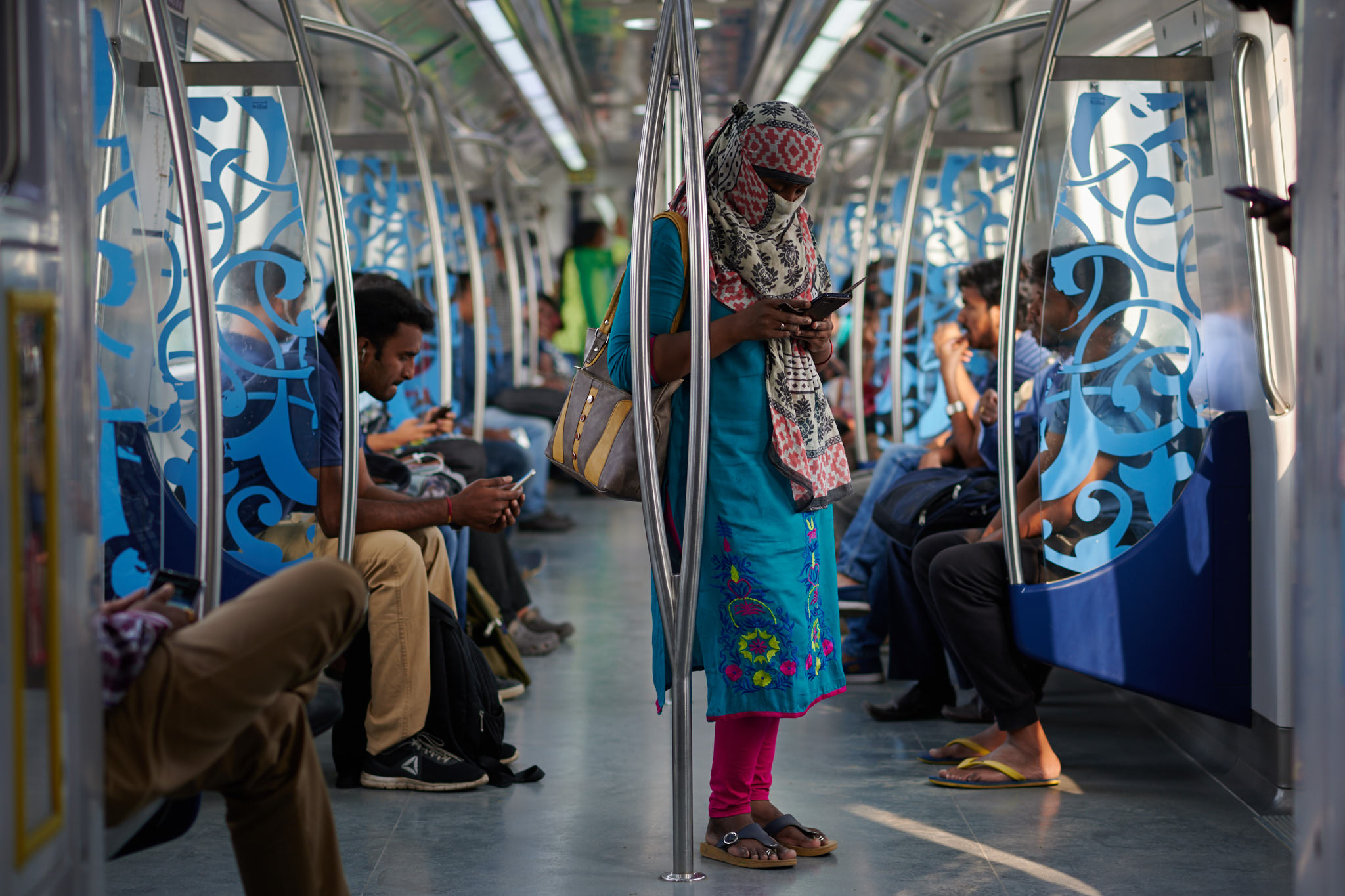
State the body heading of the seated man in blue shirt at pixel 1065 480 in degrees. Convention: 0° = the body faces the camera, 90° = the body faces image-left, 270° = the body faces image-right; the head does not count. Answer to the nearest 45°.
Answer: approximately 90°

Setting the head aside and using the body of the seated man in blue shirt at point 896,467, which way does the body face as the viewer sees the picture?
to the viewer's left

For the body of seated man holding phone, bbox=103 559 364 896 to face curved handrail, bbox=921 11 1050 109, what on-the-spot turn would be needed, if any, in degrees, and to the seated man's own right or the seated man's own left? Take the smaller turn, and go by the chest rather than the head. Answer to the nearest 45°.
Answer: approximately 45° to the seated man's own left

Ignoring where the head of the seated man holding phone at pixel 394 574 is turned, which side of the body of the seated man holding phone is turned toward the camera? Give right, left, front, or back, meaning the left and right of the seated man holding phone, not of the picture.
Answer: right

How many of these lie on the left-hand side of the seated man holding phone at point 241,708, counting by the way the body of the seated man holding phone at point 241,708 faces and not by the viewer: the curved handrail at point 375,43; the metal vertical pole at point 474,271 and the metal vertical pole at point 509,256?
3

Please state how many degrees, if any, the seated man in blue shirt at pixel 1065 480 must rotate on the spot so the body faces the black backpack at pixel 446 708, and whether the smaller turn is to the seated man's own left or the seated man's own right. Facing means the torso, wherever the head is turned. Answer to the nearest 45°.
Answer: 0° — they already face it

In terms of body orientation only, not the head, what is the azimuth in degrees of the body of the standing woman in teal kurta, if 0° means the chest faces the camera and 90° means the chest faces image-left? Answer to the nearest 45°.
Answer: approximately 315°

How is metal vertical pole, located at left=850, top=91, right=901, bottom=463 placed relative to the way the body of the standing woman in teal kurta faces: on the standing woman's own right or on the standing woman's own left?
on the standing woman's own left

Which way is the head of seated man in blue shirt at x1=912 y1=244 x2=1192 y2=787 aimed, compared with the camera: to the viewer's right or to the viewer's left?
to the viewer's left

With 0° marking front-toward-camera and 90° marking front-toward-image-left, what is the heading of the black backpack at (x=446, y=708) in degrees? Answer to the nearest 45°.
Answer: approximately 270°

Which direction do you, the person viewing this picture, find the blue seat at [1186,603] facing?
facing to the left of the viewer
